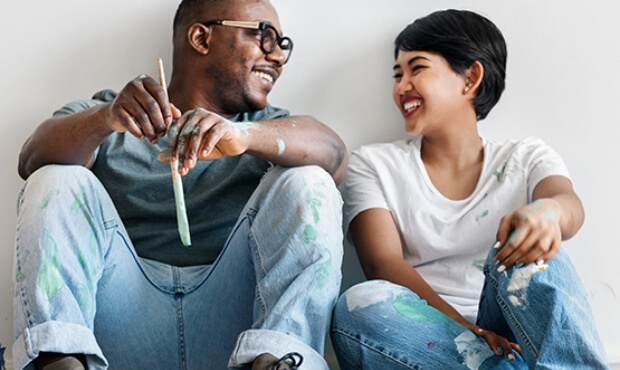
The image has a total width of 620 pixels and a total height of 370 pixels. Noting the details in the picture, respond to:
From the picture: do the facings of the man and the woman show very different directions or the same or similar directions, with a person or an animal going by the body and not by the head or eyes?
same or similar directions

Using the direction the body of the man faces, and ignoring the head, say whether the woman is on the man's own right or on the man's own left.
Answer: on the man's own left

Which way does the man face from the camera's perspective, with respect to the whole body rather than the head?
toward the camera

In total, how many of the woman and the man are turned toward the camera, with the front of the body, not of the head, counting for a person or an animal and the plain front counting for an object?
2

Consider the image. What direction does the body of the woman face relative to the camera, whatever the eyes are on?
toward the camera

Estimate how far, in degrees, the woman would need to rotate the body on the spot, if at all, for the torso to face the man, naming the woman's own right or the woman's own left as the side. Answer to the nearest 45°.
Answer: approximately 45° to the woman's own right
